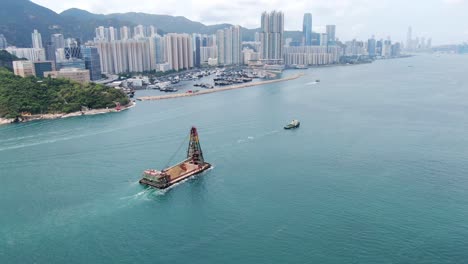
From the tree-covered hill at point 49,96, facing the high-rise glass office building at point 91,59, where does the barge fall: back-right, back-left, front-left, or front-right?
back-right

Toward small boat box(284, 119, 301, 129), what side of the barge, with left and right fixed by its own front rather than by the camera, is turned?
front

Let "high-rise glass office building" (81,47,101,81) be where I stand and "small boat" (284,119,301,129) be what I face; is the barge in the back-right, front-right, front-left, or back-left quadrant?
front-right

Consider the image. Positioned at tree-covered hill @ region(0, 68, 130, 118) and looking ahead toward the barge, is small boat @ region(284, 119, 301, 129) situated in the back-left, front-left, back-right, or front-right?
front-left

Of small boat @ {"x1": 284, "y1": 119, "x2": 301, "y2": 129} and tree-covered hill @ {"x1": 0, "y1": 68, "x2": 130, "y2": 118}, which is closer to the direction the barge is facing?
the small boat

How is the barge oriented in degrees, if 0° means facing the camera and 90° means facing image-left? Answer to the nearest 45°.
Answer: approximately 225°

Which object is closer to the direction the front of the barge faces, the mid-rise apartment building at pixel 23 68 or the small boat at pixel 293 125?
the small boat

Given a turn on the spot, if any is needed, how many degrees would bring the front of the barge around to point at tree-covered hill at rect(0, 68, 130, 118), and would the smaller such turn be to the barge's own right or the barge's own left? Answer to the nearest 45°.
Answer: approximately 90° to the barge's own left

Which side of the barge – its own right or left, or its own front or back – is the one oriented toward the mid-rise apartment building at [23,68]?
left

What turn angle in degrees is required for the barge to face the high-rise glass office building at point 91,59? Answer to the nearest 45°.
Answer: approximately 45° to its left
